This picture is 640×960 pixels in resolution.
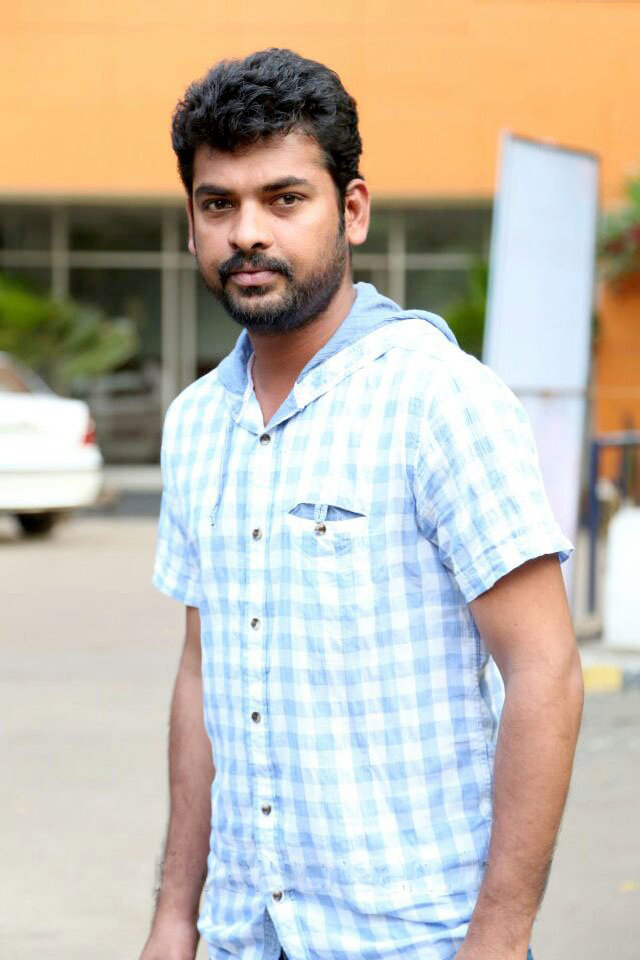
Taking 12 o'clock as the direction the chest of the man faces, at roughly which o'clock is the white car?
The white car is roughly at 4 o'clock from the man.

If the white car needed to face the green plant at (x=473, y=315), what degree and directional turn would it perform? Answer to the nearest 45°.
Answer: approximately 135° to its right

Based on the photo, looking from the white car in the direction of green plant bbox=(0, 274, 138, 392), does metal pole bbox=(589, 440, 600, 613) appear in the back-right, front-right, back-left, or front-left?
back-right

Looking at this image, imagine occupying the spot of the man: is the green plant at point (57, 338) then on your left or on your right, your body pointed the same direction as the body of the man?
on your right

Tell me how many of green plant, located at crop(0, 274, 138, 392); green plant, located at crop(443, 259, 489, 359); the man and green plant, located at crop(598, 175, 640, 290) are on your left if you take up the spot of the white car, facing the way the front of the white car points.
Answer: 1

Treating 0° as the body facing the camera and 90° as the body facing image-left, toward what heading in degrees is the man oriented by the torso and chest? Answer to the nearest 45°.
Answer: approximately 45°

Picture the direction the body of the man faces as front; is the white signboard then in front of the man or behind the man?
behind
